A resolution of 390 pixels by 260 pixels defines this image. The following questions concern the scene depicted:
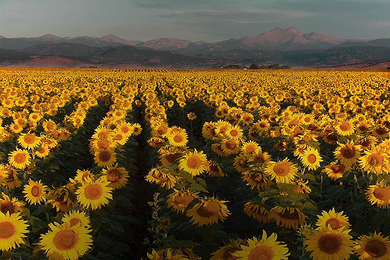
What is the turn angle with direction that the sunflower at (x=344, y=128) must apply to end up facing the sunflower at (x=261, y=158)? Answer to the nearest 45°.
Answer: approximately 45° to its right

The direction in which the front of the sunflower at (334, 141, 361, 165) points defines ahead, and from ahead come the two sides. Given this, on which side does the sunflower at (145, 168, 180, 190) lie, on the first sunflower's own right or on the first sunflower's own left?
on the first sunflower's own right

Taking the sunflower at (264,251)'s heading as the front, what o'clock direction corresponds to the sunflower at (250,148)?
the sunflower at (250,148) is roughly at 6 o'clock from the sunflower at (264,251).

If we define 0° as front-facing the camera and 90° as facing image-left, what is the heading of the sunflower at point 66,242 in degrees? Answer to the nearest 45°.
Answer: approximately 0°

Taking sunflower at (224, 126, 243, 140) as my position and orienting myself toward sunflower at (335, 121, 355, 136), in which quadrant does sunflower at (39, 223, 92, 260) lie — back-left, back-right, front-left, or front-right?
back-right

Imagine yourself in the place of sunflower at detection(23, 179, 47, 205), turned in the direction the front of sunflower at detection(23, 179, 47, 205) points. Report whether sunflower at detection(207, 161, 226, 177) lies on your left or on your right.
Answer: on your left

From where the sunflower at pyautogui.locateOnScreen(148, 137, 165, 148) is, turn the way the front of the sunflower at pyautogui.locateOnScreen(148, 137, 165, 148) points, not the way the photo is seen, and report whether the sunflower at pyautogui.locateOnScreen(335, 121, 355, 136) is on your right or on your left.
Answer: on your left
